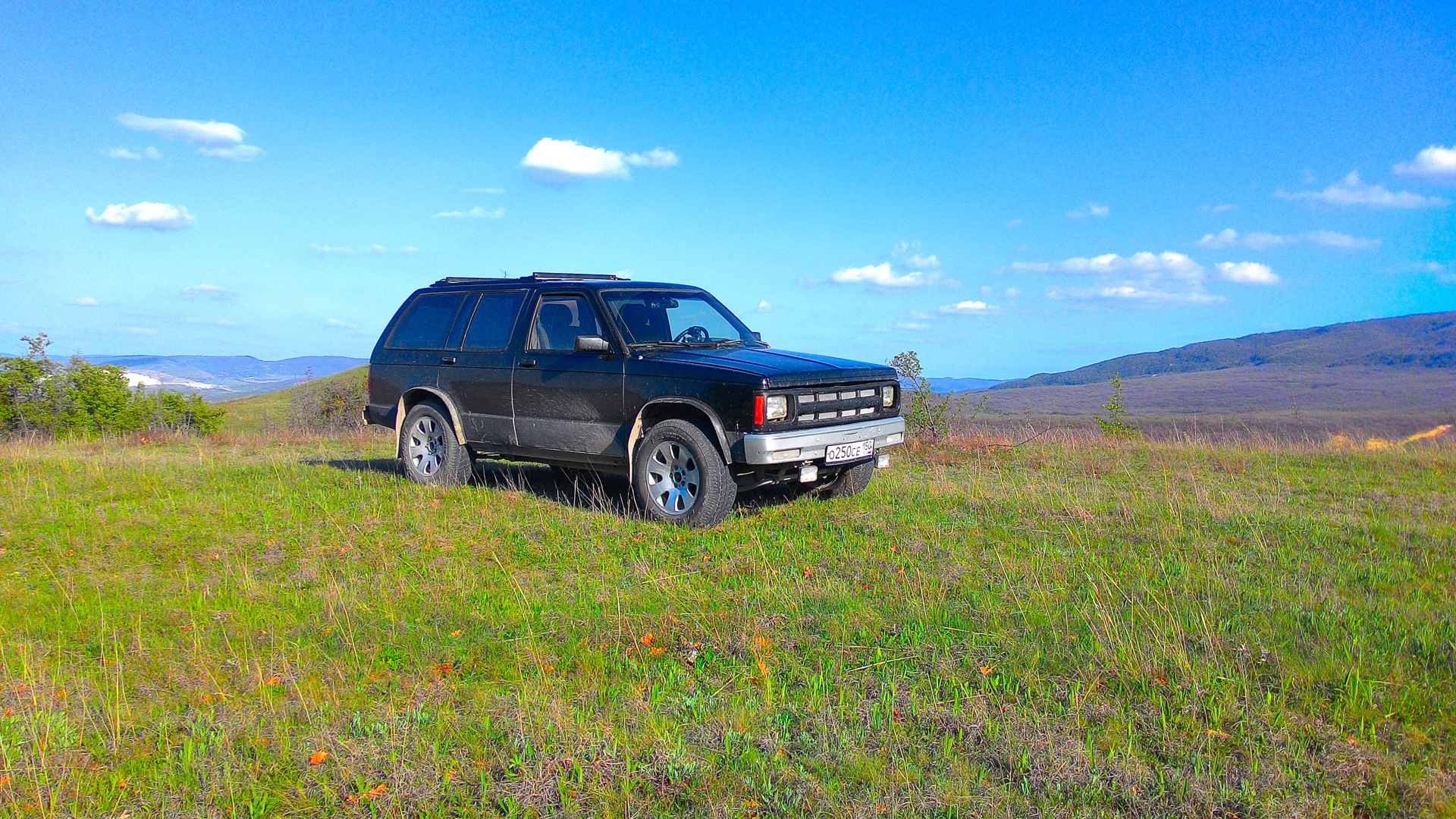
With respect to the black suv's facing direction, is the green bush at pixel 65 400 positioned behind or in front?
behind

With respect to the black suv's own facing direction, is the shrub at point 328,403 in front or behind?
behind

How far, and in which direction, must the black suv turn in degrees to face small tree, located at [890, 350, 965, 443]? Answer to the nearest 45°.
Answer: approximately 90° to its left

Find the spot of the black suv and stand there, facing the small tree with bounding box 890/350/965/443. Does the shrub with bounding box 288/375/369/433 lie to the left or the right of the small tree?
left

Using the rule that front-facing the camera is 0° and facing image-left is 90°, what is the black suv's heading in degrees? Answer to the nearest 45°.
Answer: approximately 315°
